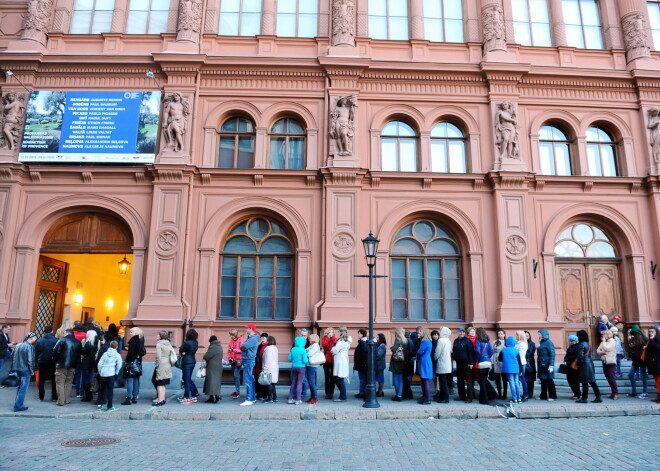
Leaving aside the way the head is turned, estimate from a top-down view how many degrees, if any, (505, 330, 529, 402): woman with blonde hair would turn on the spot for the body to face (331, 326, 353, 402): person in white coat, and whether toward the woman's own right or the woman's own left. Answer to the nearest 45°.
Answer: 0° — they already face them

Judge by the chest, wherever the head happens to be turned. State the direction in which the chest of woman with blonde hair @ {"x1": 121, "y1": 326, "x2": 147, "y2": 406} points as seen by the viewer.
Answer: to the viewer's left

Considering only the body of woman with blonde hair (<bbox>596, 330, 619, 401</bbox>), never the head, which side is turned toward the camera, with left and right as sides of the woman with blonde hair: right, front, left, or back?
left

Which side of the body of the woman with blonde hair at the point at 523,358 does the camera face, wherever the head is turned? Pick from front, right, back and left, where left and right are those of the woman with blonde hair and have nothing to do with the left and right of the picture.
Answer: left

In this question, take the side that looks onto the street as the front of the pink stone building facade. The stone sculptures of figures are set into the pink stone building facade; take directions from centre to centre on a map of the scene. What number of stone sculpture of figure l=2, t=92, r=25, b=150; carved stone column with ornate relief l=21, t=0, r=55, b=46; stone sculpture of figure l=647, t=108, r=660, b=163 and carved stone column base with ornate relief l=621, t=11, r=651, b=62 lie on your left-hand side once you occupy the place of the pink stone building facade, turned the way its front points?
2

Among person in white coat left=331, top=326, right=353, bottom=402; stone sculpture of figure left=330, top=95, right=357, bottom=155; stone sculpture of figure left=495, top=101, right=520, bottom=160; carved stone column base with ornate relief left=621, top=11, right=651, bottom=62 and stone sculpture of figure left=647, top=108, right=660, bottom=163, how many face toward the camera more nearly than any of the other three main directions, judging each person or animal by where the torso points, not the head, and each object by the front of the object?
4
